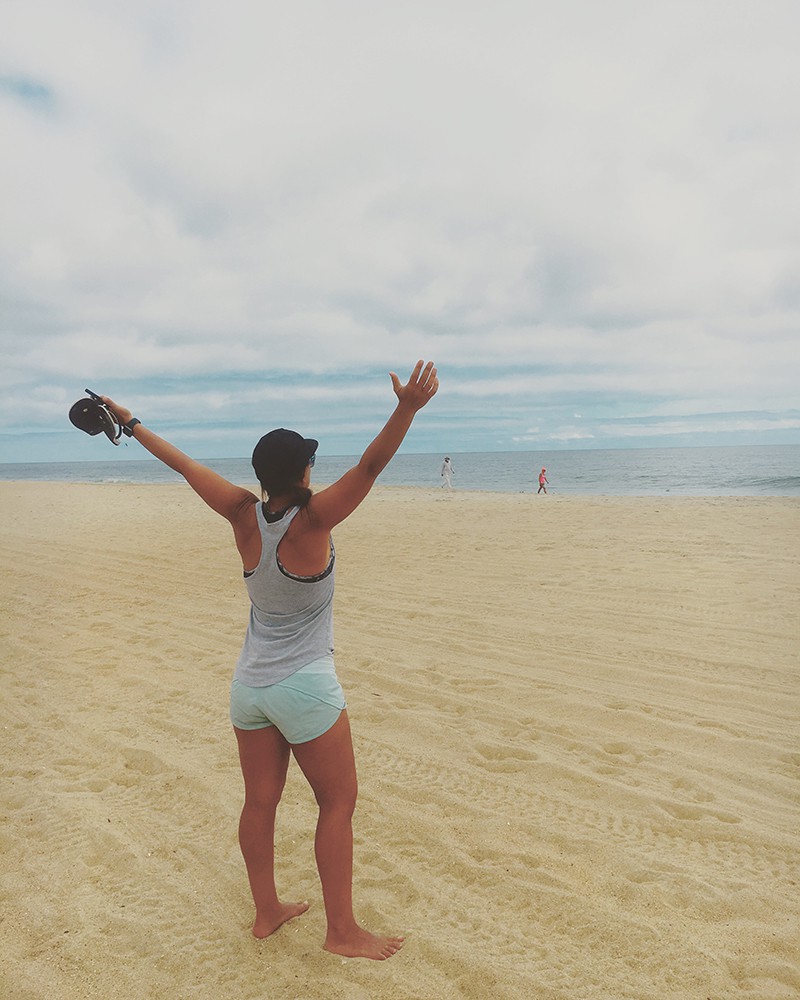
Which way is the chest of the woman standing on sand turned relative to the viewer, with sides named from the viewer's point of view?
facing away from the viewer and to the right of the viewer
